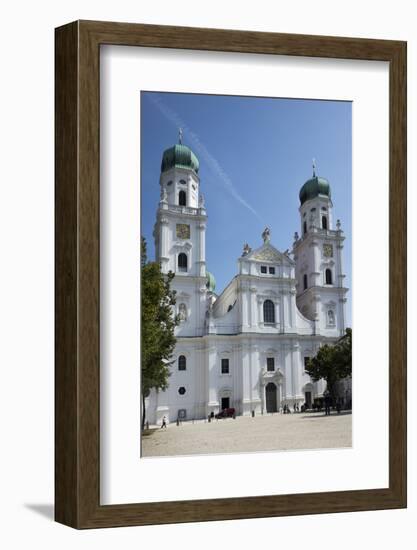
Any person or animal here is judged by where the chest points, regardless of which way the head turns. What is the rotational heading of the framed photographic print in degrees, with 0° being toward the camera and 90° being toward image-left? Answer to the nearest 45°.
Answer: approximately 315°
